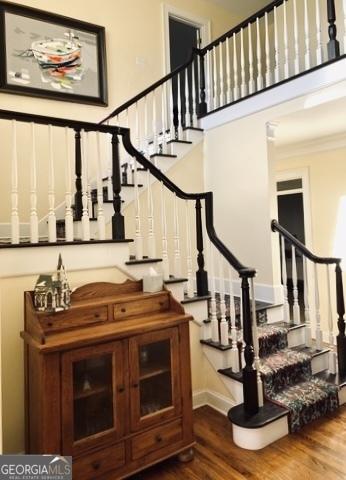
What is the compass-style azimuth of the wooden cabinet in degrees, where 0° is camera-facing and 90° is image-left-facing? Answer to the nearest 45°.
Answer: approximately 315°

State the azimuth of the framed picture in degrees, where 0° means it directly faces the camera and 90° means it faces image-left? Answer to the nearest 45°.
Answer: approximately 315°

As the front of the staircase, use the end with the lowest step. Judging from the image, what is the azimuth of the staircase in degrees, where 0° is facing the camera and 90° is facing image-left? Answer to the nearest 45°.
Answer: approximately 315°

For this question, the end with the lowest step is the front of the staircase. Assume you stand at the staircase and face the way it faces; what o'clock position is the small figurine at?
The small figurine is roughly at 3 o'clock from the staircase.
